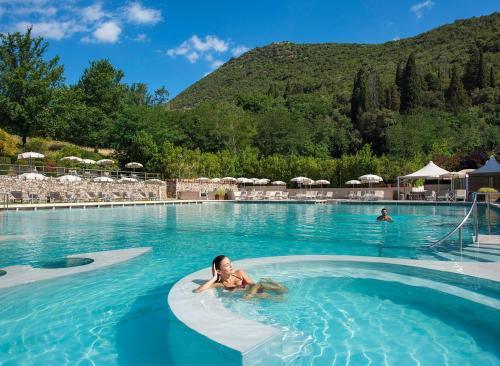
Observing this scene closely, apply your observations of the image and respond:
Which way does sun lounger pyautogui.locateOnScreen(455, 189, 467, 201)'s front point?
toward the camera

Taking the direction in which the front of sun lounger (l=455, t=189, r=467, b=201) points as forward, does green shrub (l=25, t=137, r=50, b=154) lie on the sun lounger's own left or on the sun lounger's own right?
on the sun lounger's own right

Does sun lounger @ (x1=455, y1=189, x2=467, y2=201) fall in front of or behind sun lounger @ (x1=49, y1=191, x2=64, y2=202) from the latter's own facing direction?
in front

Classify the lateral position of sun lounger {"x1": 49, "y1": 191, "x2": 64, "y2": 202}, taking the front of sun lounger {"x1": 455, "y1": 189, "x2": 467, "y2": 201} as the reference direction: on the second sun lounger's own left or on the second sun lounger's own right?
on the second sun lounger's own right

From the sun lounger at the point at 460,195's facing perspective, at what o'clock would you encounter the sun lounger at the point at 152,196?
the sun lounger at the point at 152,196 is roughly at 3 o'clock from the sun lounger at the point at 460,195.

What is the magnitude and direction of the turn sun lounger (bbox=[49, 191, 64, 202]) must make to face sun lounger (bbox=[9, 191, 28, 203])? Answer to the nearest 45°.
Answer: approximately 90° to its right

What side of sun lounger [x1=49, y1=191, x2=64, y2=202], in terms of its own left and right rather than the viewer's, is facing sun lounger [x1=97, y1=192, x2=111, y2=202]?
left

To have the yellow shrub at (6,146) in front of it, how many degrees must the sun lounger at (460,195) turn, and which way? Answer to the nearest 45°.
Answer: approximately 90° to its right

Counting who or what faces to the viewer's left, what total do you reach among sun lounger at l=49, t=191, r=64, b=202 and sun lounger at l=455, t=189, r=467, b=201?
0

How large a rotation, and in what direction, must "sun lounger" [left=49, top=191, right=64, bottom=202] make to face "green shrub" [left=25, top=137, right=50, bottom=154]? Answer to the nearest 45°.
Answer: approximately 135° to its left

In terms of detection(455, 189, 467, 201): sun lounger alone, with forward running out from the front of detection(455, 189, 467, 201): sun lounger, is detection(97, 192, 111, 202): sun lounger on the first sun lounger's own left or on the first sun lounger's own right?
on the first sun lounger's own right

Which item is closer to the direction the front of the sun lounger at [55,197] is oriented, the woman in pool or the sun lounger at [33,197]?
the woman in pool

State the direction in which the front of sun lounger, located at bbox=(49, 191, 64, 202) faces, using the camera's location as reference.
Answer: facing the viewer and to the right of the viewer
